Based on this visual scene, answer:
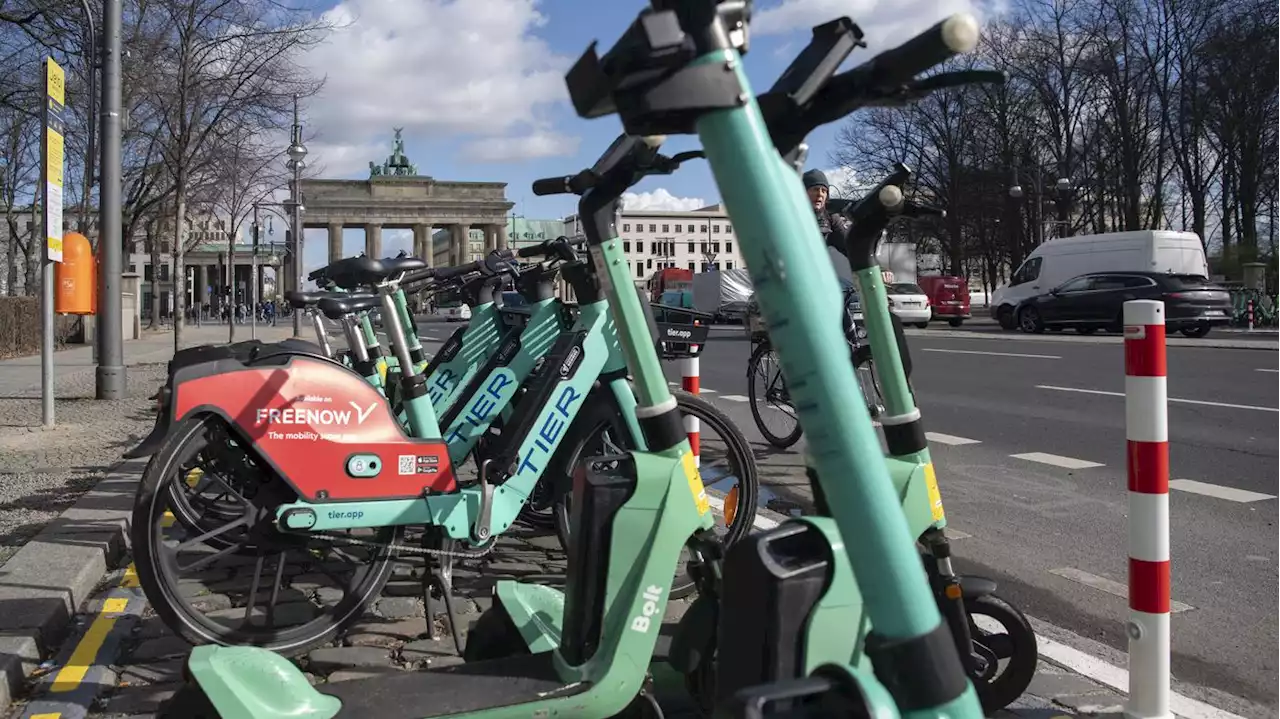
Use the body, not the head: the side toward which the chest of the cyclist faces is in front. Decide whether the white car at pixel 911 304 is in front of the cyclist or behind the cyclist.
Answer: behind

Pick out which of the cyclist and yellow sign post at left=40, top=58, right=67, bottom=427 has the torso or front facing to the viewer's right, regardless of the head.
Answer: the yellow sign post

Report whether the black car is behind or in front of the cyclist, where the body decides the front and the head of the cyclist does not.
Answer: behind

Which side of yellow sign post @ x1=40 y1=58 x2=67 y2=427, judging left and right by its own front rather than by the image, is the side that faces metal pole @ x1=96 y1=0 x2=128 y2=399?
left

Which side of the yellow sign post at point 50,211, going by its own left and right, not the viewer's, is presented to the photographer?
right

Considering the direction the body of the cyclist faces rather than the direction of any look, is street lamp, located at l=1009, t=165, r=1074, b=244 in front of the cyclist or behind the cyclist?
behind

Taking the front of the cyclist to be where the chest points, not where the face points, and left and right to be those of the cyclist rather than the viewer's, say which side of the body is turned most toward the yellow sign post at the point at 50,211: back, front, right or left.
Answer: right
